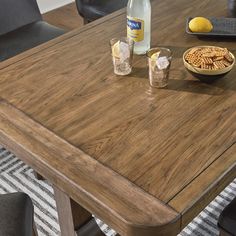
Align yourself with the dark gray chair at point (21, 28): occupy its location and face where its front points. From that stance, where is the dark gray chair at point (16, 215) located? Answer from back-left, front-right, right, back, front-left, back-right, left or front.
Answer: front-right

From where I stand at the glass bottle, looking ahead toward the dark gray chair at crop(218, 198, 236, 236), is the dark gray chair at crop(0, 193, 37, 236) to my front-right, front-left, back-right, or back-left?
front-right

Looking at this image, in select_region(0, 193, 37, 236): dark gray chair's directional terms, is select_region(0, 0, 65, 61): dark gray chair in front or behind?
in front

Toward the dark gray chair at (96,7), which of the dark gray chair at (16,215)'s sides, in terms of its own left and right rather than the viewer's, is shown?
front

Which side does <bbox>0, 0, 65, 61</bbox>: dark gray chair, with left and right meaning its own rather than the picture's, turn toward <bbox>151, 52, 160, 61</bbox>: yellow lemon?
front

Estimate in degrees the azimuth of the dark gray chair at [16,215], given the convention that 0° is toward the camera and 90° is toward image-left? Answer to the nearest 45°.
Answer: approximately 225°

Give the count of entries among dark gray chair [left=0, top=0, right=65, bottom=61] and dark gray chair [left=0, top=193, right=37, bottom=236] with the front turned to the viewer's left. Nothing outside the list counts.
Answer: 0

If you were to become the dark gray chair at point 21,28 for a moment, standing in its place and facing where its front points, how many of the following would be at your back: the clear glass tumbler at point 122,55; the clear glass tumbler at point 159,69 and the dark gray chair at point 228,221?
0
